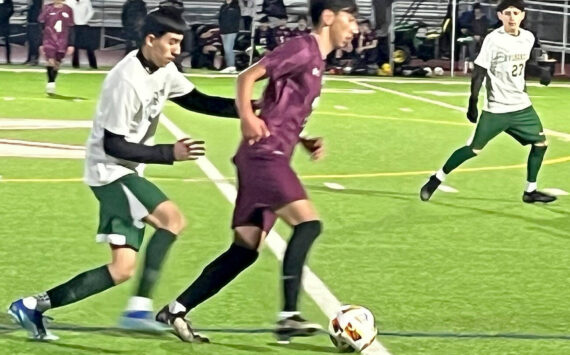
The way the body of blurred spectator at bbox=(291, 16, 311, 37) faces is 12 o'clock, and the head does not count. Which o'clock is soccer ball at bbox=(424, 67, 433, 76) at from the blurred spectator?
The soccer ball is roughly at 9 o'clock from the blurred spectator.

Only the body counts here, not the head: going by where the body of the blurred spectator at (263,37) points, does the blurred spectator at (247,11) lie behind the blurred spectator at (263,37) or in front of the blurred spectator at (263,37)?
behind

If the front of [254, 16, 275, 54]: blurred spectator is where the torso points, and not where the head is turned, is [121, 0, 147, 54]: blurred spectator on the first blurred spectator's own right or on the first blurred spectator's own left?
on the first blurred spectator's own right

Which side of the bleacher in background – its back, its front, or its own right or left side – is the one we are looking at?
front

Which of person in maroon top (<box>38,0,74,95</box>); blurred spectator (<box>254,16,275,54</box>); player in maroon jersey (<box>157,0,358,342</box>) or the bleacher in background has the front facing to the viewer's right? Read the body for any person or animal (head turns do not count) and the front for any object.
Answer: the player in maroon jersey

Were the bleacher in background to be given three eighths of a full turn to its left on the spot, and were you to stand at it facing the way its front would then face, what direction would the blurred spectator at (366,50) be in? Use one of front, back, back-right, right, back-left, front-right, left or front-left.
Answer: right

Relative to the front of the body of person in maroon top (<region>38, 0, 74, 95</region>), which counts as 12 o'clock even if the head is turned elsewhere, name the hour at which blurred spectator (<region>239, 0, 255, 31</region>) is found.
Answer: The blurred spectator is roughly at 7 o'clock from the person in maroon top.

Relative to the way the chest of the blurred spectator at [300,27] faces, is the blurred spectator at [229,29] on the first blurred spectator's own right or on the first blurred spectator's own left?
on the first blurred spectator's own right

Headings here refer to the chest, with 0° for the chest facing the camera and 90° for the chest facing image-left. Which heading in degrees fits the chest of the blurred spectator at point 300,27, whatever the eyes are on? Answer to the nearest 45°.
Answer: approximately 0°

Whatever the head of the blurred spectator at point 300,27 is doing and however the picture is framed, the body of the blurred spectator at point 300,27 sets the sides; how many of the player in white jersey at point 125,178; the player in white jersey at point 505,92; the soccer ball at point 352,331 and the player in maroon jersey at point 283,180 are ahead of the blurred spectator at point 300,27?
4

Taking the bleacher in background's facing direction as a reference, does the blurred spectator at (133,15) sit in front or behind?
in front

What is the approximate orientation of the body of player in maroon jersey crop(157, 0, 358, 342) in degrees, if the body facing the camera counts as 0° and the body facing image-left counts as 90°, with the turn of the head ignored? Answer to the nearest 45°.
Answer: approximately 270°

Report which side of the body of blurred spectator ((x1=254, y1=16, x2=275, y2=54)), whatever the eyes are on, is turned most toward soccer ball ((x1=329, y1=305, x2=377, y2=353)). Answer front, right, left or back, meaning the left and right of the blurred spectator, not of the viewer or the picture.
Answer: front

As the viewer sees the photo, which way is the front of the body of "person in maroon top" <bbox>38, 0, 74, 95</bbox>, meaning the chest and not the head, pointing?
toward the camera
